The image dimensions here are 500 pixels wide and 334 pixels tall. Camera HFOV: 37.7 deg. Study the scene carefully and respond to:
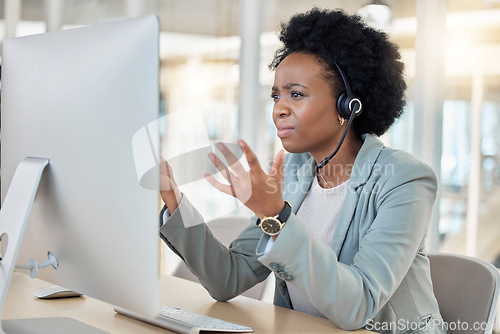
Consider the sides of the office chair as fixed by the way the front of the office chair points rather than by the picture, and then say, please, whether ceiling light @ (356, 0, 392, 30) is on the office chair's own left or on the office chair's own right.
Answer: on the office chair's own right

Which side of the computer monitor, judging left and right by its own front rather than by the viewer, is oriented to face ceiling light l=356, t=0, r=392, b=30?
front

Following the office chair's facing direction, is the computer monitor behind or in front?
in front

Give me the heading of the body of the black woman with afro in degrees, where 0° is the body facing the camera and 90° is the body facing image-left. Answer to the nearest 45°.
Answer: approximately 45°

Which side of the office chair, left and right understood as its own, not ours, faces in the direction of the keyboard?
front

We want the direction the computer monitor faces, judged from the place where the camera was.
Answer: facing away from the viewer and to the right of the viewer

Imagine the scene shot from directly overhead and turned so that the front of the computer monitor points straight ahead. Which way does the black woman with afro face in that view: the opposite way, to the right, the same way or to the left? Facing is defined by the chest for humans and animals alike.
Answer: the opposite way

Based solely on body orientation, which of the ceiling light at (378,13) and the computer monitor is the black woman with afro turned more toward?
the computer monitor
